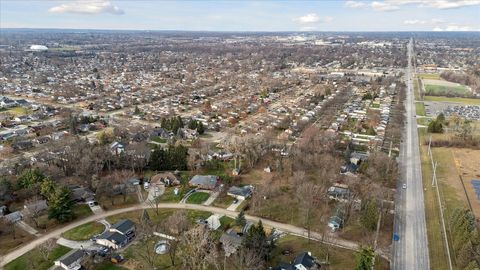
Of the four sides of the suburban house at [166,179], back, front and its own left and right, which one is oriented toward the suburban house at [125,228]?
front

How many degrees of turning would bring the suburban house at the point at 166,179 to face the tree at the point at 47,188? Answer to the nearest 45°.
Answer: approximately 90° to its right

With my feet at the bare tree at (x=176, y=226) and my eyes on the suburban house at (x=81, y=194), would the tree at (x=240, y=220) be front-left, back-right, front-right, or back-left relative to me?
back-right

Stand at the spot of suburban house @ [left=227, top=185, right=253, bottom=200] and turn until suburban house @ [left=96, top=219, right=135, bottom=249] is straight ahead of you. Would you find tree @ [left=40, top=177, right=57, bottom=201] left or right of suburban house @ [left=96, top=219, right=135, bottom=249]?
right

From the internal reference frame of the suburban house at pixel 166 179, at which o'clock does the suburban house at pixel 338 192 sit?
the suburban house at pixel 338 192 is roughly at 10 o'clock from the suburban house at pixel 166 179.

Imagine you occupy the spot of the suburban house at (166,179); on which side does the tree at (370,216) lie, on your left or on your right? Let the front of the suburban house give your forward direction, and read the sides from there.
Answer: on your left

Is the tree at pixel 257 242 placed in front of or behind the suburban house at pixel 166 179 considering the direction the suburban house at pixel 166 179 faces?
in front

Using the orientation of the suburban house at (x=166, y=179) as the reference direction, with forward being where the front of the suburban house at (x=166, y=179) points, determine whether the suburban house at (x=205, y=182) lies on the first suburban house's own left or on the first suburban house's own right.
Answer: on the first suburban house's own left

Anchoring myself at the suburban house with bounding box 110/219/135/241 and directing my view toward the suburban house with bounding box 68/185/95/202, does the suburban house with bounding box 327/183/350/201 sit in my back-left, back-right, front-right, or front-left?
back-right

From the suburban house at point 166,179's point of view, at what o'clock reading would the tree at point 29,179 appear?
The tree is roughly at 3 o'clock from the suburban house.

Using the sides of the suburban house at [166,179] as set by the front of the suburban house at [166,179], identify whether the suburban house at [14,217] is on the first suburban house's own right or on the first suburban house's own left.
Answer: on the first suburban house's own right

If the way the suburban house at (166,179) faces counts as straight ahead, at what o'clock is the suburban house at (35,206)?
the suburban house at (35,206) is roughly at 2 o'clock from the suburban house at (166,179).

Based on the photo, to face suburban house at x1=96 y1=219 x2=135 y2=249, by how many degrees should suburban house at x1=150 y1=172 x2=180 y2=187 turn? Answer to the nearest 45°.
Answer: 0° — it already faces it

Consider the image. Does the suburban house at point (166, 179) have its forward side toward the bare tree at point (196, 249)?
yes

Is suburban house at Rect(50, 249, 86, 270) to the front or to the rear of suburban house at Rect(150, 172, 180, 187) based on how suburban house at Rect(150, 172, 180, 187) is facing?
to the front

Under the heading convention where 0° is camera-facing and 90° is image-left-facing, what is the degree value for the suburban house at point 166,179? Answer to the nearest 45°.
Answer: approximately 0°
